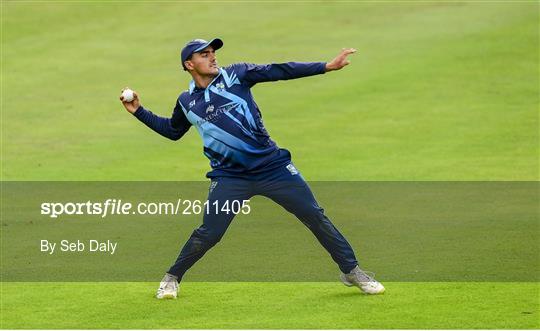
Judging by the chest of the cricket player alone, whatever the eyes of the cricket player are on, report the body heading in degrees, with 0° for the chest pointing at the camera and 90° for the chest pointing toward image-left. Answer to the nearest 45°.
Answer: approximately 0°
